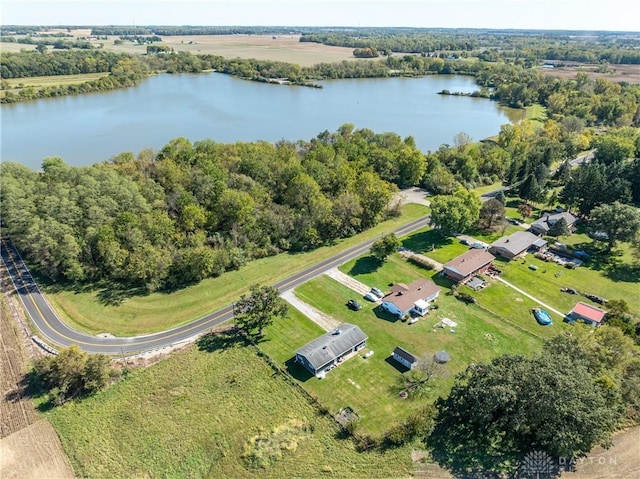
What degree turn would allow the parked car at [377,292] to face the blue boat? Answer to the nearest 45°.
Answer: approximately 45° to its left

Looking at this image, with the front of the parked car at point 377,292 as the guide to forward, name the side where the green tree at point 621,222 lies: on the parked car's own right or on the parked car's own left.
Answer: on the parked car's own left

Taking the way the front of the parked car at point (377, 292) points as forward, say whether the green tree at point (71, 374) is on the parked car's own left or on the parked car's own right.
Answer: on the parked car's own right

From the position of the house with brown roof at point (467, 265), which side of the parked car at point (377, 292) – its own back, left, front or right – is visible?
left

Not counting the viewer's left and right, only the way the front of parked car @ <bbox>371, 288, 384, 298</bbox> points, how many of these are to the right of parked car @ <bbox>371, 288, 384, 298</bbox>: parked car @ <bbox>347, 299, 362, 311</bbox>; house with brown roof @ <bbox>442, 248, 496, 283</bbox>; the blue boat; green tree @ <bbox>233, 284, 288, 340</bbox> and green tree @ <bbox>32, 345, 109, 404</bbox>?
3

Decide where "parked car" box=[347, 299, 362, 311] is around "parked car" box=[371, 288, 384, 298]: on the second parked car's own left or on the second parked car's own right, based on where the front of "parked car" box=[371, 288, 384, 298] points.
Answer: on the second parked car's own right

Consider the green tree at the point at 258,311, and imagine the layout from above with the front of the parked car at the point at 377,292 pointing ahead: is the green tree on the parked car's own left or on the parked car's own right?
on the parked car's own right

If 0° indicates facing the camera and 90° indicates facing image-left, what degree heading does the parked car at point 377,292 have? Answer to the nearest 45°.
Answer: approximately 315°

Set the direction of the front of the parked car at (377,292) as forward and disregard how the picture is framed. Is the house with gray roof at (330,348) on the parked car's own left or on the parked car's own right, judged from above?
on the parked car's own right

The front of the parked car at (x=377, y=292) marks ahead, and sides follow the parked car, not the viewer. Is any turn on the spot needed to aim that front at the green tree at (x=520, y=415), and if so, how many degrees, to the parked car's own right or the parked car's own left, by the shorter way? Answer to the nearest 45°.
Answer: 0° — it already faces it
